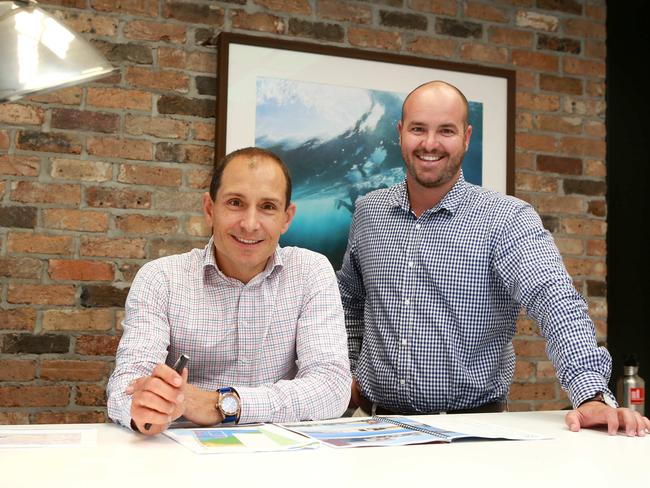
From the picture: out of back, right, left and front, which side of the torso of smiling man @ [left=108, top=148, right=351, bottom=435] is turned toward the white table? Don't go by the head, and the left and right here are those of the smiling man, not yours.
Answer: front

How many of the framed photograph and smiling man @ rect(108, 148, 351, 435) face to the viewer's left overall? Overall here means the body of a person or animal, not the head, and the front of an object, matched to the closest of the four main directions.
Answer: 0

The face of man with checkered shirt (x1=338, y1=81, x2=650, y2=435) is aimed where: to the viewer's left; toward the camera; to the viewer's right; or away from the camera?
toward the camera

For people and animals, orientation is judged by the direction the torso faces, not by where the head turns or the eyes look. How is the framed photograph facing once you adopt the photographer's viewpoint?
facing the viewer and to the right of the viewer

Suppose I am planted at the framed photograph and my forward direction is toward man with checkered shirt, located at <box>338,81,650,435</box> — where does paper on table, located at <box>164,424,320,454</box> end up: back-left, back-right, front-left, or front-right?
front-right

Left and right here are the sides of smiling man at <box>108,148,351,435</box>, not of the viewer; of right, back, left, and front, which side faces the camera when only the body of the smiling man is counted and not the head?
front

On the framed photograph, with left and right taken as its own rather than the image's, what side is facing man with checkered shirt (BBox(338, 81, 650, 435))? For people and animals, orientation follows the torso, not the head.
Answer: front

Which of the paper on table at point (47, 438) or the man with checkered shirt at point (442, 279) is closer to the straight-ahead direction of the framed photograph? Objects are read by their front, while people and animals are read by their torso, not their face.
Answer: the man with checkered shirt

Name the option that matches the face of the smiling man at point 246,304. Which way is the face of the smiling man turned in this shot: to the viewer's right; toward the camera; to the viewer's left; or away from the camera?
toward the camera

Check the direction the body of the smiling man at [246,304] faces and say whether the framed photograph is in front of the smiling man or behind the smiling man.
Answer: behind
